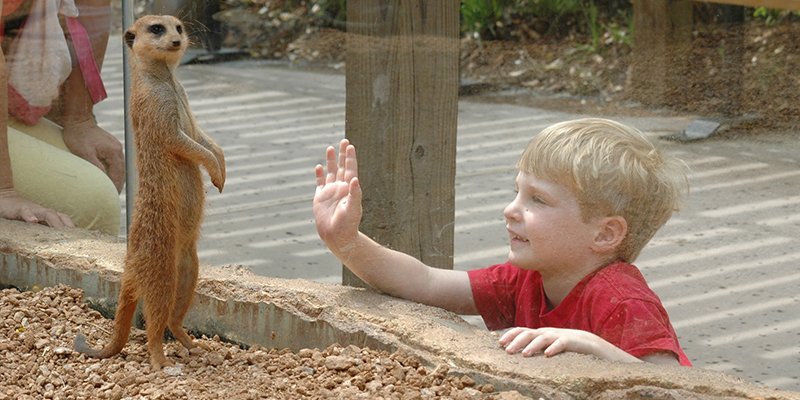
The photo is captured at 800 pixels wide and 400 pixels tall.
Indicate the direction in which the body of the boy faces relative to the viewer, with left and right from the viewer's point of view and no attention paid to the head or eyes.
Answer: facing the viewer and to the left of the viewer

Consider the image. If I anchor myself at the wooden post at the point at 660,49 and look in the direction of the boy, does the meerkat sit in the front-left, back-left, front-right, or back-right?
front-right

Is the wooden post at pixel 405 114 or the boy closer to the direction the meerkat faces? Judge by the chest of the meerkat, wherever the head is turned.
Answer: the boy

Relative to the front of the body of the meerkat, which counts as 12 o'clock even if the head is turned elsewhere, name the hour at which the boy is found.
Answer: The boy is roughly at 12 o'clock from the meerkat.

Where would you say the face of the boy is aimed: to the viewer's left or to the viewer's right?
to the viewer's left

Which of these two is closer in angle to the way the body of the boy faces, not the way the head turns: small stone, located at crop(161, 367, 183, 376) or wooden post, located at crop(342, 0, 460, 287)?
the small stone
